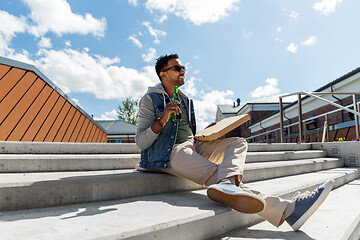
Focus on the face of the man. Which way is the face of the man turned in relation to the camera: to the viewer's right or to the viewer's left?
to the viewer's right

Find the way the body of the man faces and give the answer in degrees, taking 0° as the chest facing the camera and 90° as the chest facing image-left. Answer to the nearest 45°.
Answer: approximately 315°

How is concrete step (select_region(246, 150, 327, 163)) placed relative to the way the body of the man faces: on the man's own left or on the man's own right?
on the man's own left

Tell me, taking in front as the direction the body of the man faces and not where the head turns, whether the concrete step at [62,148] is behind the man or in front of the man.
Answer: behind
